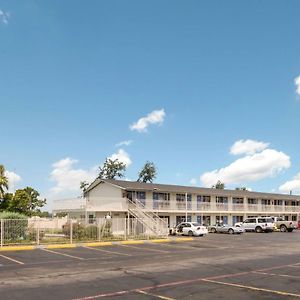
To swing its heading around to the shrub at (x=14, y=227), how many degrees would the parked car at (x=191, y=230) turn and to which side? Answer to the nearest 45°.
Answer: approximately 90° to its left

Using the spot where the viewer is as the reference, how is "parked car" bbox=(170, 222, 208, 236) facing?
facing away from the viewer and to the left of the viewer

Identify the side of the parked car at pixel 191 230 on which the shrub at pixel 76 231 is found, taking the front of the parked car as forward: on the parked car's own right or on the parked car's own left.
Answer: on the parked car's own left

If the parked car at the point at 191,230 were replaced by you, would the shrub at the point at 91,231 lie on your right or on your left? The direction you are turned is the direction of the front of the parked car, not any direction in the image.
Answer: on your left

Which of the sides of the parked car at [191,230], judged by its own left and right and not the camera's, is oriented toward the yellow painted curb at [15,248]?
left
